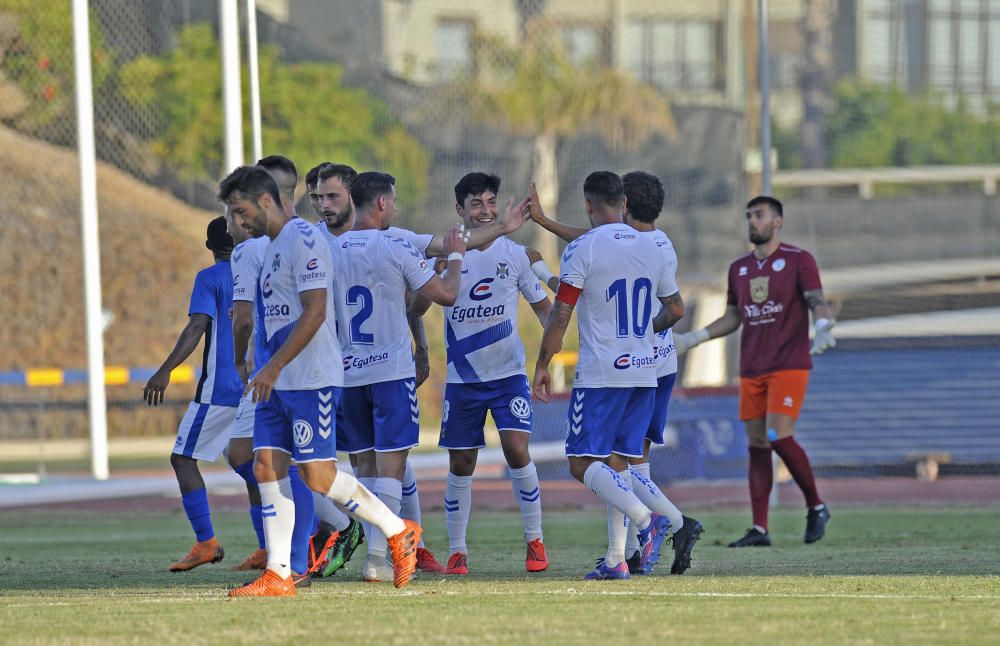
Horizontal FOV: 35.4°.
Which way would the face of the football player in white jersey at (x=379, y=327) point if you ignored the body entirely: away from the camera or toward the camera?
away from the camera

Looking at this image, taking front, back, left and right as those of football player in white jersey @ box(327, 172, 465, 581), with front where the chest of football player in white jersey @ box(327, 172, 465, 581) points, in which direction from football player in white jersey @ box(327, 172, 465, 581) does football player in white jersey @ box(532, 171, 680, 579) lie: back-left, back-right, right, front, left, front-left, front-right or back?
front-right

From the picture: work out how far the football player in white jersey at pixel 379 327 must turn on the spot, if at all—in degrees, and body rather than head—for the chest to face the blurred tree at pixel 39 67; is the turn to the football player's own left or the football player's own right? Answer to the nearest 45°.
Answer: approximately 45° to the football player's own left

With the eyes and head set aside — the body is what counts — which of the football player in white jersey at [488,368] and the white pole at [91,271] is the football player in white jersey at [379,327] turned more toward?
the football player in white jersey

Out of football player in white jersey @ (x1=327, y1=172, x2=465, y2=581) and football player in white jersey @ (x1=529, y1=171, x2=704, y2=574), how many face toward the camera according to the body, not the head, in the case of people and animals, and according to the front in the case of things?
0

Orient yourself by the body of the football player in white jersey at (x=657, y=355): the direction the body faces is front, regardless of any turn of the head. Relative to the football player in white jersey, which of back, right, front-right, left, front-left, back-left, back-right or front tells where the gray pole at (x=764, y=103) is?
front-right

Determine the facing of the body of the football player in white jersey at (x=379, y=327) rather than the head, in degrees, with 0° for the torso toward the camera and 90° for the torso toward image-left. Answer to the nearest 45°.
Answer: approximately 225°

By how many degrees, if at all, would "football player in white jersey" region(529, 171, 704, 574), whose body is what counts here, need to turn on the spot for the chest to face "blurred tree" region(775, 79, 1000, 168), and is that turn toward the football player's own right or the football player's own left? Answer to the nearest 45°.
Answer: approximately 45° to the football player's own right

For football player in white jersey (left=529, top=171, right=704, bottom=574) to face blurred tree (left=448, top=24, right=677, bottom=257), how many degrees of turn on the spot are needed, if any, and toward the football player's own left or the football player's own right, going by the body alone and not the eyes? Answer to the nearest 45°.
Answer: approximately 45° to the football player's own right

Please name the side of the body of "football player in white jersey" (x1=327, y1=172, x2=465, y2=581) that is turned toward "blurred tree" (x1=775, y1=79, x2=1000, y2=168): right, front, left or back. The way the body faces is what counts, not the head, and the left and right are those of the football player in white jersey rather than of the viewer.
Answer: front

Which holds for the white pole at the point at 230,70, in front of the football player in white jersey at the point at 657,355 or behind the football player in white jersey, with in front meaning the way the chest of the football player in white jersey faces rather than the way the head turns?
in front

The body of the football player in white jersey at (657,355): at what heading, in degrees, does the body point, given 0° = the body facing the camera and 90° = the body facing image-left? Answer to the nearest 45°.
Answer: approximately 135°

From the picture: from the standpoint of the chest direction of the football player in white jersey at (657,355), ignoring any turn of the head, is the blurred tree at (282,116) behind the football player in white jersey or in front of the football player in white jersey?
in front

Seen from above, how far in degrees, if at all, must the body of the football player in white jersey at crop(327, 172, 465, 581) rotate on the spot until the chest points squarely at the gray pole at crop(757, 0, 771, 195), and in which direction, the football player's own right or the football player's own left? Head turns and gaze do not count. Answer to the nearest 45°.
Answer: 0° — they already face it
